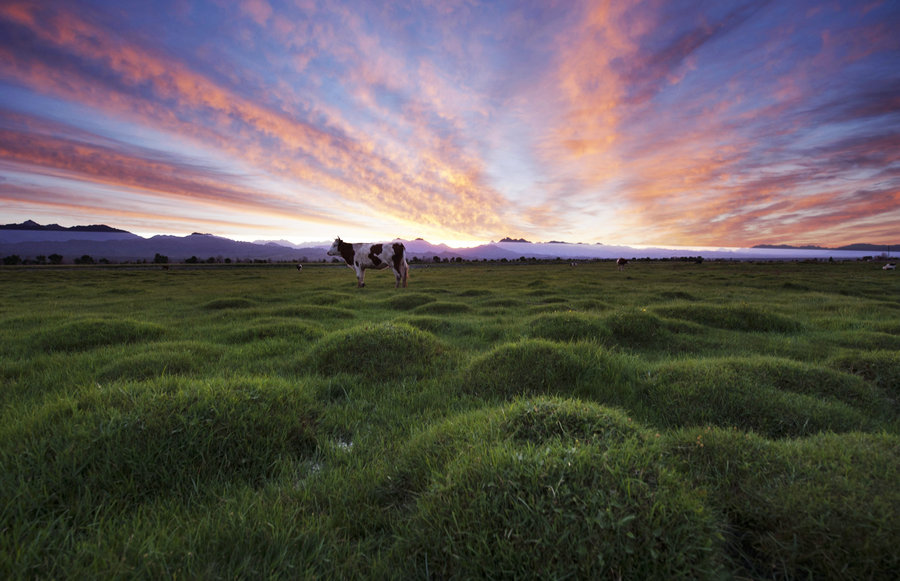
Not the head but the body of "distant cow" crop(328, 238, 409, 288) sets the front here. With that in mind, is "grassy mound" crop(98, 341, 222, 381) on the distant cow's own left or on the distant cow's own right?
on the distant cow's own left

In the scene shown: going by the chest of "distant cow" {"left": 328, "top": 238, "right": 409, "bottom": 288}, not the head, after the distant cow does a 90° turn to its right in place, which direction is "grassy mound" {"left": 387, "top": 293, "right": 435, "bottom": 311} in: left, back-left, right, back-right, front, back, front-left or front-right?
back

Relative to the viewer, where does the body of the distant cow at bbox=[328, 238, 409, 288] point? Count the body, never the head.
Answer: to the viewer's left

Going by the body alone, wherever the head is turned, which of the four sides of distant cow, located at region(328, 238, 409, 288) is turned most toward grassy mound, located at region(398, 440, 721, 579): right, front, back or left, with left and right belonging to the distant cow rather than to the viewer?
left

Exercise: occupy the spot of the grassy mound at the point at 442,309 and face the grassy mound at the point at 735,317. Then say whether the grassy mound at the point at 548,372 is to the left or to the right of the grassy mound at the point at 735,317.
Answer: right

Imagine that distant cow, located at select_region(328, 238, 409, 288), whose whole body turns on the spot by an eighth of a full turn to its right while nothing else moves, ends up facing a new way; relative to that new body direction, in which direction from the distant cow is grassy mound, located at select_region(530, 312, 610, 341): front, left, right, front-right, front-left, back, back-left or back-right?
back-left

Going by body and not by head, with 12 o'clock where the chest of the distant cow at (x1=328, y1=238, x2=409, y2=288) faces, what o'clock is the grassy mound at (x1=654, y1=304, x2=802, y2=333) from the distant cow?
The grassy mound is roughly at 8 o'clock from the distant cow.

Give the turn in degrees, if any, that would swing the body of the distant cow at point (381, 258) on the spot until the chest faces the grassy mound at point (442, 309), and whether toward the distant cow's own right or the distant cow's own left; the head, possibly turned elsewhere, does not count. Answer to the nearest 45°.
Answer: approximately 90° to the distant cow's own left

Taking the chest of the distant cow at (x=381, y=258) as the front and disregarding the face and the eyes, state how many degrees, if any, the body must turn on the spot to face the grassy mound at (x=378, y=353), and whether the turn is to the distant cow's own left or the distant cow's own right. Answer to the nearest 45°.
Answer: approximately 90° to the distant cow's own left

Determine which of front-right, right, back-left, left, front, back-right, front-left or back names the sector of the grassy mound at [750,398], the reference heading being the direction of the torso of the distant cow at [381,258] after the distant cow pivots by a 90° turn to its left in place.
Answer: front
